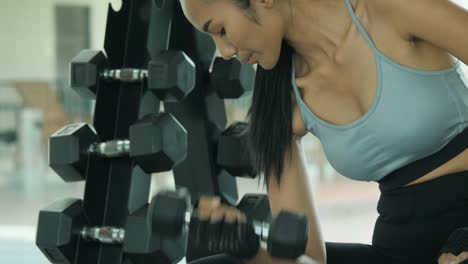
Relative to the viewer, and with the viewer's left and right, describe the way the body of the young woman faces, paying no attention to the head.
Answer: facing the viewer and to the left of the viewer

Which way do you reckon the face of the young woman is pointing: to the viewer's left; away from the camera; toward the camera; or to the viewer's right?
to the viewer's left

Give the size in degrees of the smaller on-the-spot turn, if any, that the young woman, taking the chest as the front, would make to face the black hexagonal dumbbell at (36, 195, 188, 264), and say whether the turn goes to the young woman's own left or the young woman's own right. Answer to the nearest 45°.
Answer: approximately 45° to the young woman's own right

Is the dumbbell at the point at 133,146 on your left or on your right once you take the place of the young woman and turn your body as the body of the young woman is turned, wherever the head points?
on your right

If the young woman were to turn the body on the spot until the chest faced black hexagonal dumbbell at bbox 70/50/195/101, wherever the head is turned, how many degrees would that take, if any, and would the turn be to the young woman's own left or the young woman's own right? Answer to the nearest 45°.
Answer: approximately 90° to the young woman's own right
